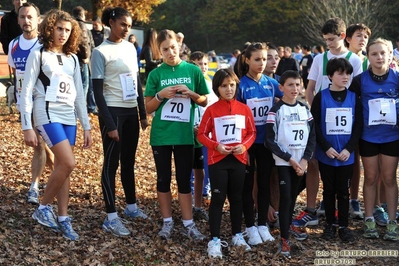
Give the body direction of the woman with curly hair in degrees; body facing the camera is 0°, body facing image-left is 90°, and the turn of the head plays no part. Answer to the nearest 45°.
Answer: approximately 315°

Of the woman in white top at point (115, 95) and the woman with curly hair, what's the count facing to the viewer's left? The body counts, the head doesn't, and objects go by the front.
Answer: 0

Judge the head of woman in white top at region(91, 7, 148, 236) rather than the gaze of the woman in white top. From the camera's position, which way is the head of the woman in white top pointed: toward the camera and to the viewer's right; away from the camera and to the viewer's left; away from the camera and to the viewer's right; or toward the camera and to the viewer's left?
toward the camera and to the viewer's right

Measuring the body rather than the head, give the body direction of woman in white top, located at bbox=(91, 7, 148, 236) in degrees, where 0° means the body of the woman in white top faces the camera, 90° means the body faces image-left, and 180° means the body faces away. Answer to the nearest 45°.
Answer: approximately 315°
